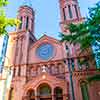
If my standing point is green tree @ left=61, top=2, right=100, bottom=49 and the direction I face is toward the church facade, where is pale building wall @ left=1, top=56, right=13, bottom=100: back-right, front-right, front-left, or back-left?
front-left

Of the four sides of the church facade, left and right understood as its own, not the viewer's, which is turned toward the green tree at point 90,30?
front

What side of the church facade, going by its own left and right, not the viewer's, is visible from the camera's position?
front
